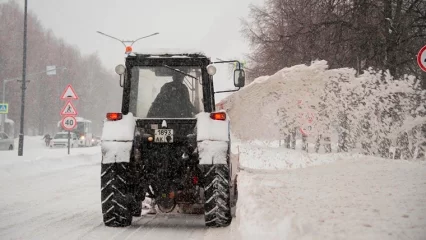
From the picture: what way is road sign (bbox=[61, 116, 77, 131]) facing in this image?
toward the camera

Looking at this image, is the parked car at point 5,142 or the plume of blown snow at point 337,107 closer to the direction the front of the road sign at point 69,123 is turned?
the plume of blown snow

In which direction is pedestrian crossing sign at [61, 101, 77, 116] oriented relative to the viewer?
toward the camera

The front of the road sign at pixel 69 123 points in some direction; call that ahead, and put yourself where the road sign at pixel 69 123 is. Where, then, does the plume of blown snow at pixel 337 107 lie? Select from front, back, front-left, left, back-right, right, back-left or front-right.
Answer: front-left

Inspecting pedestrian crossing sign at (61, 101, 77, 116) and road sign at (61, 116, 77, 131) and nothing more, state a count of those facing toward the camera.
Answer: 2

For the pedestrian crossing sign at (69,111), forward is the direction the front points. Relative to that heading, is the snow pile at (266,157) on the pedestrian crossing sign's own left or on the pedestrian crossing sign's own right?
on the pedestrian crossing sign's own left

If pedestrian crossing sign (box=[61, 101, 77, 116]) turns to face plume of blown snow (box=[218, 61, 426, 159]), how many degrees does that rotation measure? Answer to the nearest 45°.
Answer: approximately 45° to its left

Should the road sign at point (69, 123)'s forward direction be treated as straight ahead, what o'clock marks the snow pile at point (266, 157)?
The snow pile is roughly at 10 o'clock from the road sign.

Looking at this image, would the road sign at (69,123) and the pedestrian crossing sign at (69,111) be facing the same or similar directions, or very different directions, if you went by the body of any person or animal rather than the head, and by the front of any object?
same or similar directions
